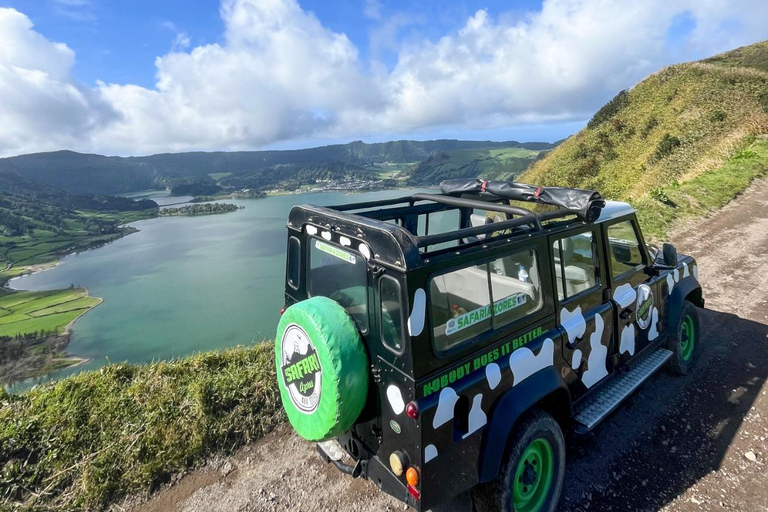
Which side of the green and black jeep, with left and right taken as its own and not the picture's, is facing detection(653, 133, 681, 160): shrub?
front

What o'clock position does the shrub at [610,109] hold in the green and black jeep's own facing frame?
The shrub is roughly at 11 o'clock from the green and black jeep.

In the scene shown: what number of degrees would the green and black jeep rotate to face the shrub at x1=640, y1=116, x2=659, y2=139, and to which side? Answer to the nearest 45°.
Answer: approximately 45° to its left

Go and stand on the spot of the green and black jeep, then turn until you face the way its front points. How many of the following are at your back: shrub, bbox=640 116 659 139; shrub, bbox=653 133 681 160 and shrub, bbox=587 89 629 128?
0

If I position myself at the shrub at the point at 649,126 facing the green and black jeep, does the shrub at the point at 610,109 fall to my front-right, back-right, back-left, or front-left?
back-right

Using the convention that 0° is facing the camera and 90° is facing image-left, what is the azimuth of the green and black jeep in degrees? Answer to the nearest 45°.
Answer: approximately 225°
